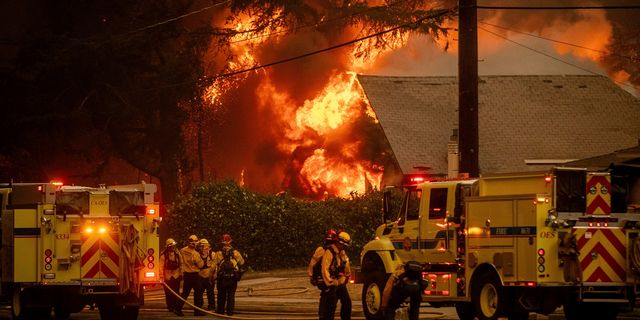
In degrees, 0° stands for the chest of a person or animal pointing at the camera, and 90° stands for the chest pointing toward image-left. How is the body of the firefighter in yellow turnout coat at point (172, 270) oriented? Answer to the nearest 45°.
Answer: approximately 0°

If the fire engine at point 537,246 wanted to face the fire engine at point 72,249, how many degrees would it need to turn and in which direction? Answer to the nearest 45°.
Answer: approximately 45° to its left

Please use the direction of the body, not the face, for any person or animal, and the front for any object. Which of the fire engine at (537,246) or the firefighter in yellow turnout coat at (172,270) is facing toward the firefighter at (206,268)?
the fire engine

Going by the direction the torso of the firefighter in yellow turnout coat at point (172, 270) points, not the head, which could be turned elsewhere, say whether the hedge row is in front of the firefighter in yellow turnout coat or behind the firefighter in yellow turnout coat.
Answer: behind

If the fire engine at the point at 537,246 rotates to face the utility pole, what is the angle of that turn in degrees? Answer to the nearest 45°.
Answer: approximately 45° to its right

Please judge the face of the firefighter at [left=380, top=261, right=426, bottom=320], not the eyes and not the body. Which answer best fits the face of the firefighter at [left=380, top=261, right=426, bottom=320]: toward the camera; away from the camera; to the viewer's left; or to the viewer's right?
away from the camera
